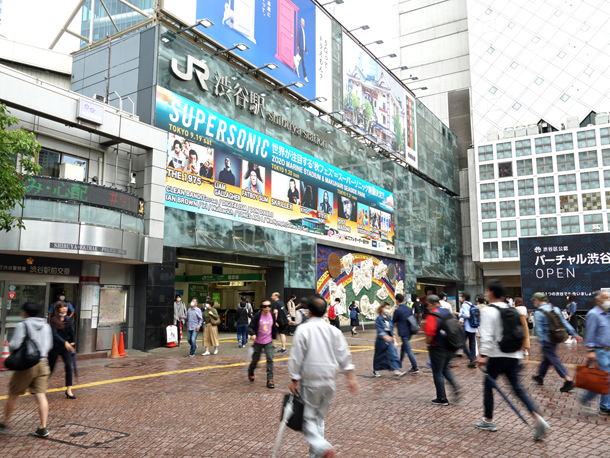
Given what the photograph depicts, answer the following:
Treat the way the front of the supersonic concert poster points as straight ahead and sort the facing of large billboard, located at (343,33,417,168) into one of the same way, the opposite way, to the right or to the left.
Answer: the same way

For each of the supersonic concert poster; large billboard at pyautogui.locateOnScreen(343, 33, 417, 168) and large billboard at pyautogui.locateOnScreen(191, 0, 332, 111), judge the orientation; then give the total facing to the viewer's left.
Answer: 0

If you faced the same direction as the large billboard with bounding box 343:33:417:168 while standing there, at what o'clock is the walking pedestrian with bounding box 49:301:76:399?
The walking pedestrian is roughly at 2 o'clock from the large billboard.

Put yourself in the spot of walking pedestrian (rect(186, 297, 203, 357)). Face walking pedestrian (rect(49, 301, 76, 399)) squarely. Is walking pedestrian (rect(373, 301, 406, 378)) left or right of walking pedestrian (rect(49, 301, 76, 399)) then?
left

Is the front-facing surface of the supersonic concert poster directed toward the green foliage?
no

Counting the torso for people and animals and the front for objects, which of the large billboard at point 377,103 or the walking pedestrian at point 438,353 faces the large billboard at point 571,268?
the large billboard at point 377,103

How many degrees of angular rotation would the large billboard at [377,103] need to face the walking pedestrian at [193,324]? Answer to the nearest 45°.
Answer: approximately 45° to its right

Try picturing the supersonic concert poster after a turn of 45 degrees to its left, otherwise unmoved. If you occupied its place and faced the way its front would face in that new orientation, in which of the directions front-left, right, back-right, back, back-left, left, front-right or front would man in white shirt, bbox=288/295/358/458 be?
right

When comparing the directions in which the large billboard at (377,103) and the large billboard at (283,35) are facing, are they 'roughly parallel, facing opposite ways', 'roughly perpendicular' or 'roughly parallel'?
roughly parallel

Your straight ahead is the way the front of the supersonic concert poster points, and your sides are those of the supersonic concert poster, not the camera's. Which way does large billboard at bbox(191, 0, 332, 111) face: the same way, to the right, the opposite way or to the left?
the same way
